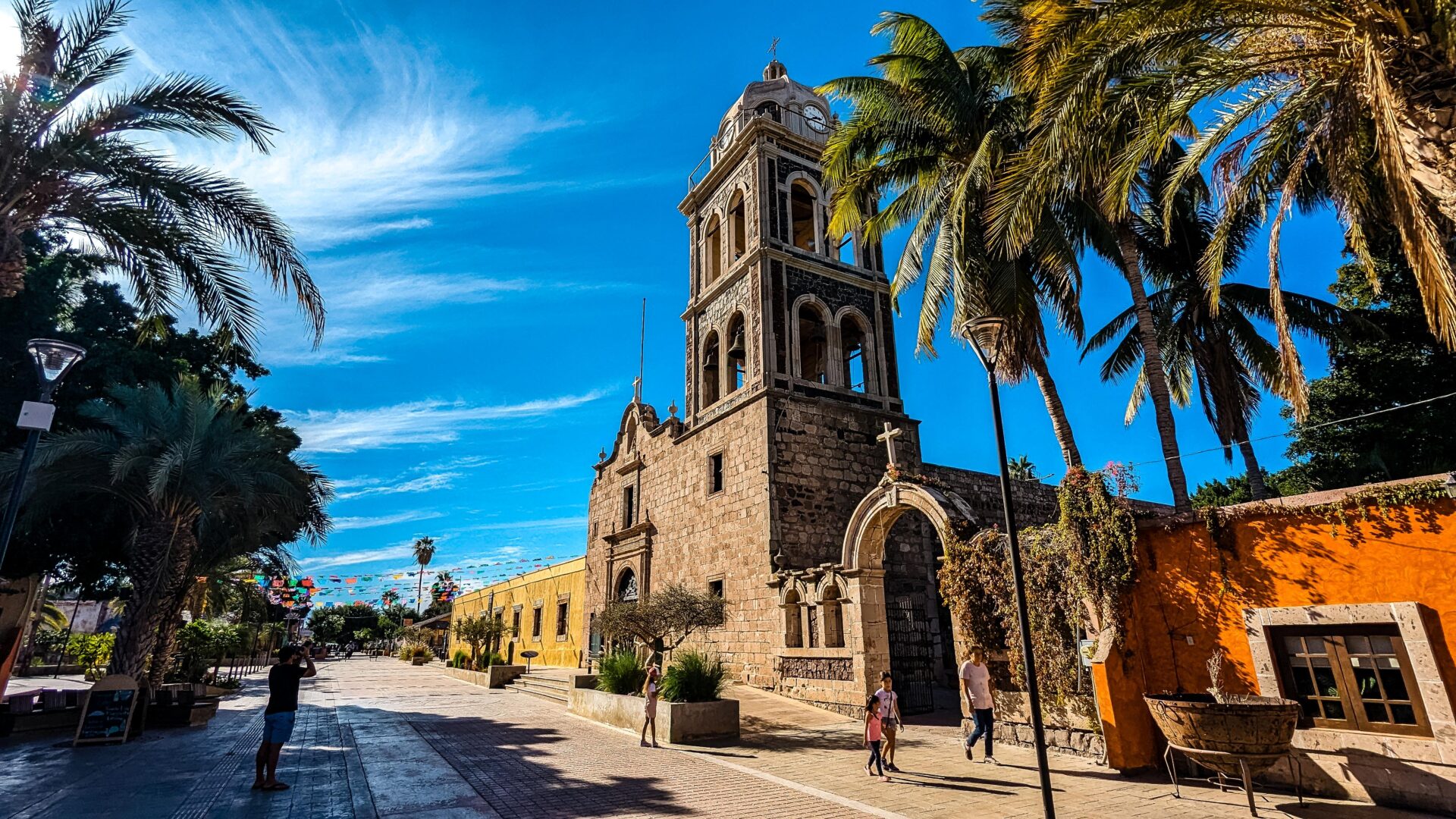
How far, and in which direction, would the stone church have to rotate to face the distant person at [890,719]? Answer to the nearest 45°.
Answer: approximately 45° to its left

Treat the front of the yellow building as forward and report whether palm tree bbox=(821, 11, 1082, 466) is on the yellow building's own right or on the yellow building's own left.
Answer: on the yellow building's own left

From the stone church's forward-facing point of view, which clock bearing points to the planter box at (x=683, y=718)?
The planter box is roughly at 11 o'clock from the stone church.

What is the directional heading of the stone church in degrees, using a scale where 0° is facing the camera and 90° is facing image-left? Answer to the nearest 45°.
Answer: approximately 45°

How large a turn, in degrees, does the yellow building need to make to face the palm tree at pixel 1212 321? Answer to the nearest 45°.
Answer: approximately 90° to its left

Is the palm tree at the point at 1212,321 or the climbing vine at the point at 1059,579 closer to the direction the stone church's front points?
the climbing vine

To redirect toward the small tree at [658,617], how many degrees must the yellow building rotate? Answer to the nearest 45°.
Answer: approximately 45° to its left

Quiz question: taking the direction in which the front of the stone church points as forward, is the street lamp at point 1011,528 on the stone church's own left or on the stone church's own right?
on the stone church's own left

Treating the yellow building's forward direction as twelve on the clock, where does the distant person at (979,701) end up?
The distant person is roughly at 10 o'clock from the yellow building.
